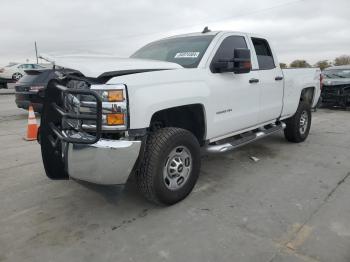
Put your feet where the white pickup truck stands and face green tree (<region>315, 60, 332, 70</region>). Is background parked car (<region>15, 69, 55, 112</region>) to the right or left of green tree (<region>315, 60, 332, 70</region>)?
left

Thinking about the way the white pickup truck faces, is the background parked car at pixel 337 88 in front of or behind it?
behind

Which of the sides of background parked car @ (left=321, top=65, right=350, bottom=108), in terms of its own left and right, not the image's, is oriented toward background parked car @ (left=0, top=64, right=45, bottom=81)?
right

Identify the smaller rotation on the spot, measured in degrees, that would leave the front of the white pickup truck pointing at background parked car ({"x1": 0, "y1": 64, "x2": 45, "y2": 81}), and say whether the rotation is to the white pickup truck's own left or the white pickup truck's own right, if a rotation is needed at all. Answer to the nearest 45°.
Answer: approximately 90° to the white pickup truck's own right

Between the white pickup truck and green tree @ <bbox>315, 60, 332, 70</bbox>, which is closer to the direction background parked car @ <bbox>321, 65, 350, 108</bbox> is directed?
the white pickup truck

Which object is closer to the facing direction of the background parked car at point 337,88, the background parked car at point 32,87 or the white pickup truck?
the white pickup truck

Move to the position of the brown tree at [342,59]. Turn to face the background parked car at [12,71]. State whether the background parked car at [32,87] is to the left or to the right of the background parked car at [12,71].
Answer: left

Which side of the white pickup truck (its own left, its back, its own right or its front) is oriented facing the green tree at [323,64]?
back

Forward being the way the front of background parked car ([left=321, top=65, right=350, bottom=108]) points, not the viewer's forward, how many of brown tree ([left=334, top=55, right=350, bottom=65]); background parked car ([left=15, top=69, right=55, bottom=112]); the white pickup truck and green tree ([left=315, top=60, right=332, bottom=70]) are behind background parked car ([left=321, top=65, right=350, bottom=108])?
2

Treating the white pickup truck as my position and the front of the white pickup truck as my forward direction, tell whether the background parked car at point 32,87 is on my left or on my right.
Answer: on my right

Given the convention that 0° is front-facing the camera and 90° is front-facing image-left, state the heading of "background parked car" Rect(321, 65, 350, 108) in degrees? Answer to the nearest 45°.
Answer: approximately 0°

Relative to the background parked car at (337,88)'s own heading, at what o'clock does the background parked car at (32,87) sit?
the background parked car at (32,87) is roughly at 2 o'clock from the background parked car at (337,88).

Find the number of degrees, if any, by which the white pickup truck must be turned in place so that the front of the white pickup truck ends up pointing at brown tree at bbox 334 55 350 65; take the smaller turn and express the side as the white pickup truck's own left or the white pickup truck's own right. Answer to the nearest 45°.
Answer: approximately 180°
